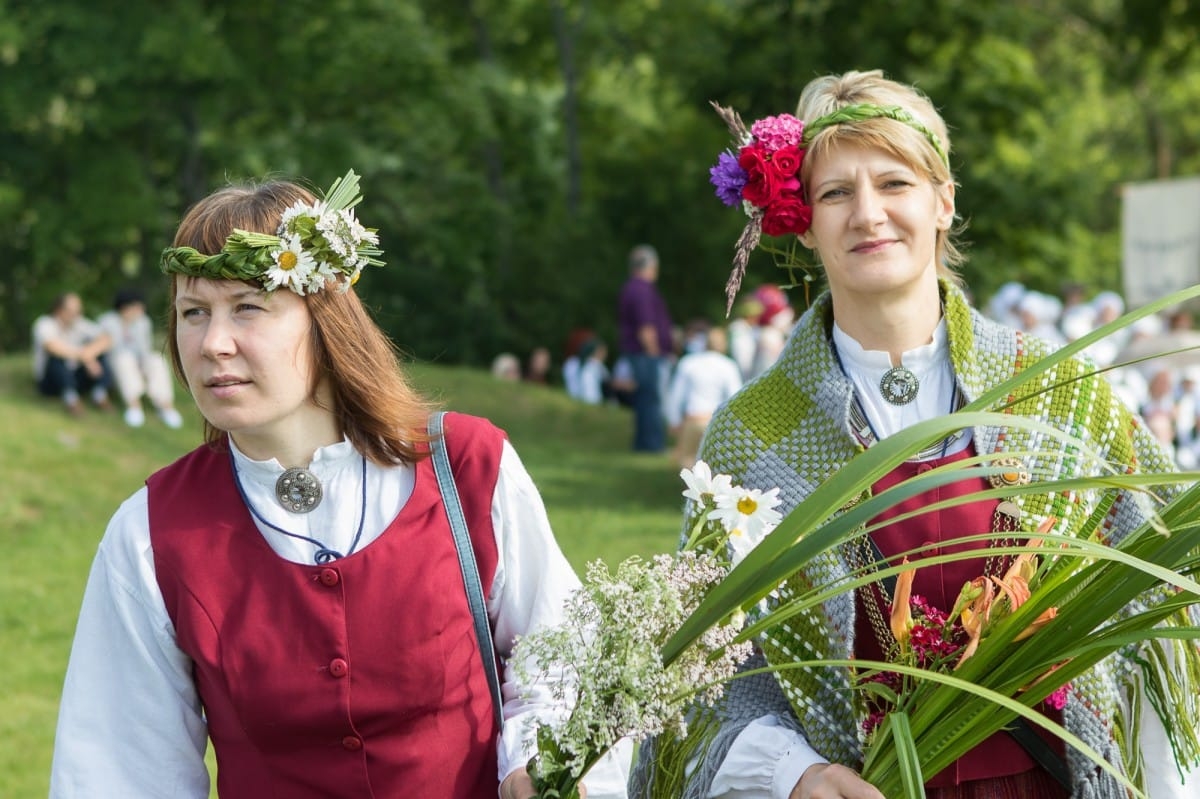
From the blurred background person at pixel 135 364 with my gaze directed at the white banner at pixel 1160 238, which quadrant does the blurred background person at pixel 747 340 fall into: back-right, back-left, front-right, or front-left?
front-right

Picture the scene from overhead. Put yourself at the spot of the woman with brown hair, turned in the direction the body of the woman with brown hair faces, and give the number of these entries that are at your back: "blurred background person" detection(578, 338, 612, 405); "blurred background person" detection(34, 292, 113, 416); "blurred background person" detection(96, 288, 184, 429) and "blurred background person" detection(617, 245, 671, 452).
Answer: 4

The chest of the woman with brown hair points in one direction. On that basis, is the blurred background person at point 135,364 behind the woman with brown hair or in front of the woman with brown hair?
behind

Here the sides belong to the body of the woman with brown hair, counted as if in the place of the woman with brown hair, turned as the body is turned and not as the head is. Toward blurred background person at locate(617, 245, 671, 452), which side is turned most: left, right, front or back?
back

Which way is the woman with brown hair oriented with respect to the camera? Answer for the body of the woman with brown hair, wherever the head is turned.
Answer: toward the camera

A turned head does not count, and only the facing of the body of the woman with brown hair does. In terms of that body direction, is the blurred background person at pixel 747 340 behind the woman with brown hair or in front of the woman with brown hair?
behind

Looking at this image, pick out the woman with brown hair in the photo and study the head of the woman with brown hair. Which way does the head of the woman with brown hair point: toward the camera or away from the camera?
toward the camera

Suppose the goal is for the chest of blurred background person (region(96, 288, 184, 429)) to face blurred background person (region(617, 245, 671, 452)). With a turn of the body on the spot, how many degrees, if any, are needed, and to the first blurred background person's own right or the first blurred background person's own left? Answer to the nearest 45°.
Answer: approximately 90° to the first blurred background person's own left

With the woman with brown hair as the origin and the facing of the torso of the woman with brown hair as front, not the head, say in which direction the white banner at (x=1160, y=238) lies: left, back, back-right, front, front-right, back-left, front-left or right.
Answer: back-left

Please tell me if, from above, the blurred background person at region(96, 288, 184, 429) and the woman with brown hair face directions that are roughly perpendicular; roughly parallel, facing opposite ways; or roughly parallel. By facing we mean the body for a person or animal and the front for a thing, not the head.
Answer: roughly parallel

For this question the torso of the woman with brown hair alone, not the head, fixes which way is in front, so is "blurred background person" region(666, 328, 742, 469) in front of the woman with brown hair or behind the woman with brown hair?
behind

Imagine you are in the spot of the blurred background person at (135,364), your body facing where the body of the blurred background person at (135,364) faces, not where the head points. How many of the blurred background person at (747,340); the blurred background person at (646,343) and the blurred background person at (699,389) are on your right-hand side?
0

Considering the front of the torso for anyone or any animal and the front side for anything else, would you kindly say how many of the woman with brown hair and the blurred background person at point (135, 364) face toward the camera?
2
